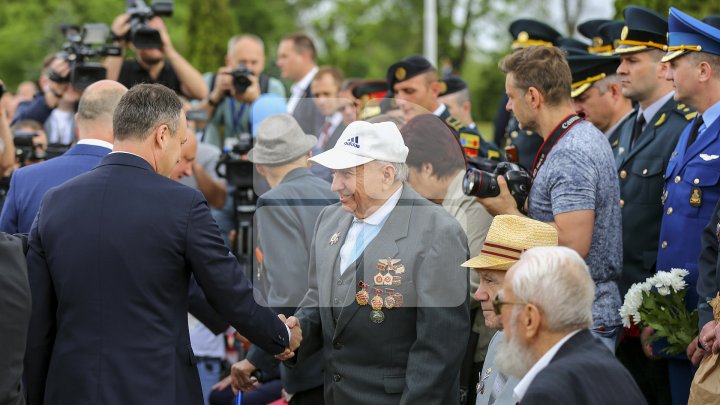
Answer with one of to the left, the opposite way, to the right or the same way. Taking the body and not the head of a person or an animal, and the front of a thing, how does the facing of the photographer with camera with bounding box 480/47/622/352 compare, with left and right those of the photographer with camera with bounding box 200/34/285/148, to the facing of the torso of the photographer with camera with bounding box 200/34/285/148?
to the right

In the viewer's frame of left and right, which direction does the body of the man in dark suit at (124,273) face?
facing away from the viewer and to the right of the viewer

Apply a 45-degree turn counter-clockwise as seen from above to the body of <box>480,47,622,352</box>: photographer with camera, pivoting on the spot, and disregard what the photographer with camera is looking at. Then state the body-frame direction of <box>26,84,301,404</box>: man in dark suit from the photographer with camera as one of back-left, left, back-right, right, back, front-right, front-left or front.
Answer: front

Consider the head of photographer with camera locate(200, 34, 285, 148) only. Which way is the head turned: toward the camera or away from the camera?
toward the camera

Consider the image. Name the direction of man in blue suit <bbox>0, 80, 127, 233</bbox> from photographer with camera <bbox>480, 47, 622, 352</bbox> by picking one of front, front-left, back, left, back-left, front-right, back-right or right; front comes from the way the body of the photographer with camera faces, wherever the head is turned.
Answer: front

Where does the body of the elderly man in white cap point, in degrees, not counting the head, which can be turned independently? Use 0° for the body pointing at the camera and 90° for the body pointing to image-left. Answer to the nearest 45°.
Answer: approximately 45°

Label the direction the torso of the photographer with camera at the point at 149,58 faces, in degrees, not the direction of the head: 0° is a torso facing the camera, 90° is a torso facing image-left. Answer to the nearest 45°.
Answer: approximately 0°

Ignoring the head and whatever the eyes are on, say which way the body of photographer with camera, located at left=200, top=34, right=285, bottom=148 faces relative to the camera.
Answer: toward the camera

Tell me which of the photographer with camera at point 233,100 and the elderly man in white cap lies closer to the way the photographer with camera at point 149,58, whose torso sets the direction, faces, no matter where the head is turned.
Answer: the elderly man in white cap

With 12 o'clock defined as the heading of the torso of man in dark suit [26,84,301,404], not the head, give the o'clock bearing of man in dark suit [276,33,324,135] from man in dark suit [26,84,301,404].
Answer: man in dark suit [276,33,324,135] is roughly at 11 o'clock from man in dark suit [26,84,301,404].

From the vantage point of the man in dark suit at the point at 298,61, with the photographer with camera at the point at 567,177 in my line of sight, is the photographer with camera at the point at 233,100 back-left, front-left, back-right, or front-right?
front-right

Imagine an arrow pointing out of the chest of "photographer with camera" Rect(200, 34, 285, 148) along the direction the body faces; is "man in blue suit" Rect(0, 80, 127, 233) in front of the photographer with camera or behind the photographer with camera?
in front

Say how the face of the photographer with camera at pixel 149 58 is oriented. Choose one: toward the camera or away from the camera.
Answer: toward the camera

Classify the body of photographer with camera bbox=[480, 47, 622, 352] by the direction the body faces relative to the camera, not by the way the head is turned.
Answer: to the viewer's left

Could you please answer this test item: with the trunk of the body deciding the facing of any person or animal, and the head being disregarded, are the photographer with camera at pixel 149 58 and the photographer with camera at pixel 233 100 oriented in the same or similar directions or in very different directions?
same or similar directions

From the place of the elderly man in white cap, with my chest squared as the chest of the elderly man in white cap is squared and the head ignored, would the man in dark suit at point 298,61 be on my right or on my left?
on my right

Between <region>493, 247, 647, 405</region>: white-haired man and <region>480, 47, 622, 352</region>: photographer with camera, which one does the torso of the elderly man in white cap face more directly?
the white-haired man
